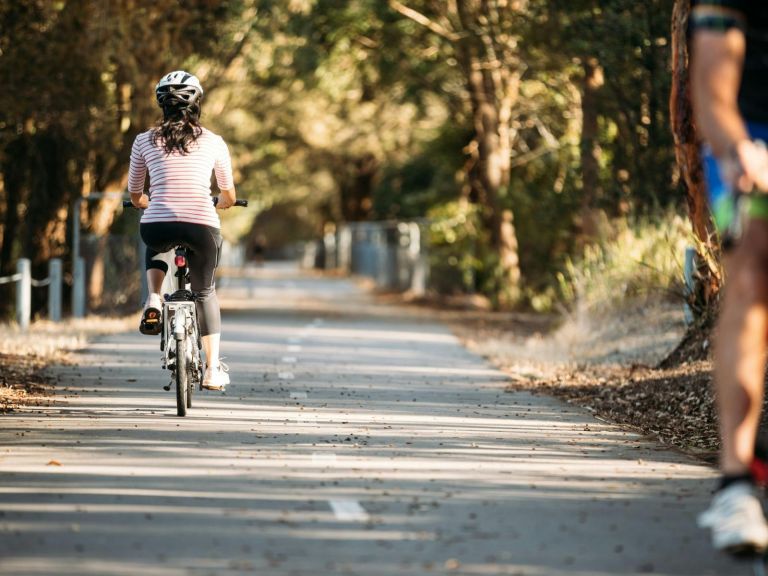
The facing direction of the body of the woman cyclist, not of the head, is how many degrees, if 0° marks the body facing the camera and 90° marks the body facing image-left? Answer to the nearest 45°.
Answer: approximately 180°

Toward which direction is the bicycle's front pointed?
away from the camera

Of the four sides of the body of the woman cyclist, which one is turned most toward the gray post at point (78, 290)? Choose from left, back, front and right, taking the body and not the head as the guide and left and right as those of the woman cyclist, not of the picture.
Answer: front

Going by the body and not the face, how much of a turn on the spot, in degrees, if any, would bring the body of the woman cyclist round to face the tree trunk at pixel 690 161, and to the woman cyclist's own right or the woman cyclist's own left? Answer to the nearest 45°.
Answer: approximately 45° to the woman cyclist's own right

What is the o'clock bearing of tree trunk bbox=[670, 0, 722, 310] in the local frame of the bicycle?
The tree trunk is roughly at 2 o'clock from the bicycle.

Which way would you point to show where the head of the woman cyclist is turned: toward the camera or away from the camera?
away from the camera

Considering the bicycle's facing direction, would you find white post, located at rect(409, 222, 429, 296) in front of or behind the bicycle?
in front

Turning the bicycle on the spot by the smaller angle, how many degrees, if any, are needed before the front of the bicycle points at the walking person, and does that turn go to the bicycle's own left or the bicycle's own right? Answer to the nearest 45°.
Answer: approximately 180°

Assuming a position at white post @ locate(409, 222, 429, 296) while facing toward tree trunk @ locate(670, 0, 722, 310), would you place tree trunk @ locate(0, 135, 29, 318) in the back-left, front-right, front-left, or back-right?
front-right
